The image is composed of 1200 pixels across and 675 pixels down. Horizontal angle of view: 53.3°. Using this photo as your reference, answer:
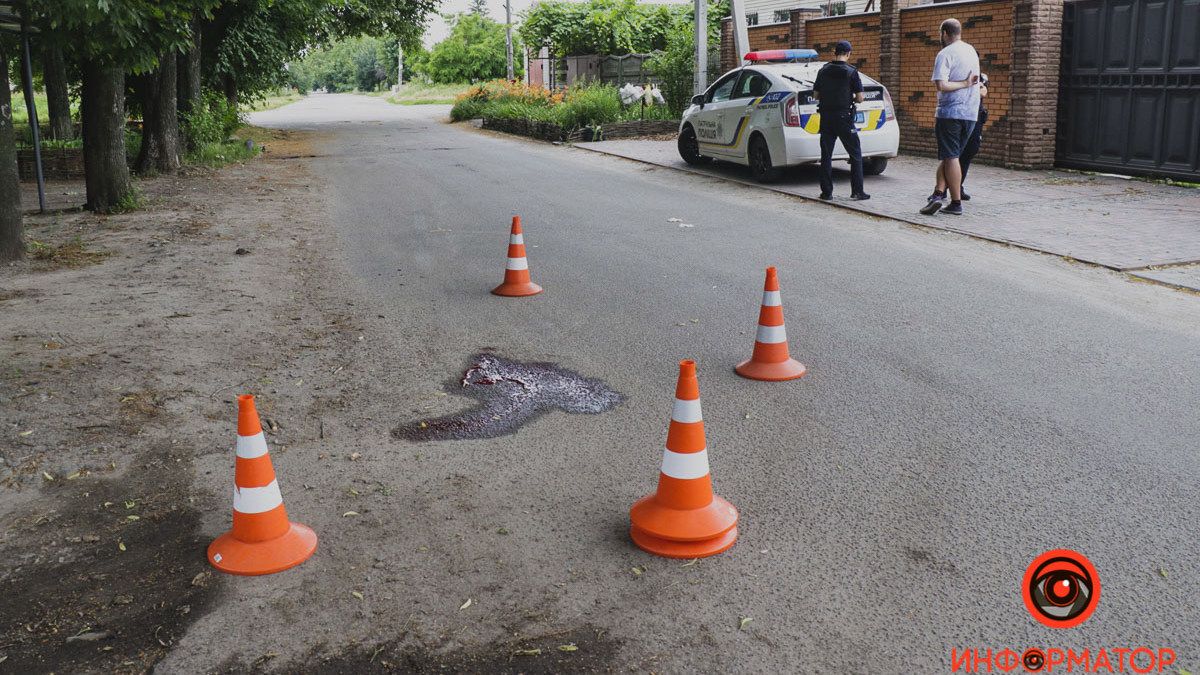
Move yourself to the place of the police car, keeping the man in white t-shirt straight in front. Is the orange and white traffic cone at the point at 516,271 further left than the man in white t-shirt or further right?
right

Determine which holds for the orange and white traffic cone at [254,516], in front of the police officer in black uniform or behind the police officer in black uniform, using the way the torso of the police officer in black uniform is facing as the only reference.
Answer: behind

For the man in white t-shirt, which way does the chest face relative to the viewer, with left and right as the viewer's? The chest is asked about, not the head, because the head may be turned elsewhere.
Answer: facing away from the viewer and to the left of the viewer

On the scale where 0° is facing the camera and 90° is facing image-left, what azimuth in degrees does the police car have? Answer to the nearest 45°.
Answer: approximately 135°

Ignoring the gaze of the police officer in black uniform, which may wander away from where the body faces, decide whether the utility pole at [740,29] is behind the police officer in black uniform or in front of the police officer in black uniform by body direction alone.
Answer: in front

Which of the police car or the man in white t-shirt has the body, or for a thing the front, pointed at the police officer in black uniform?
the man in white t-shirt

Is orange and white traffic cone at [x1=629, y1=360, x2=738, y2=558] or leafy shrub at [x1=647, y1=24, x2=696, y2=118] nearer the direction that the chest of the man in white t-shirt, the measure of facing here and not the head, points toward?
the leafy shrub

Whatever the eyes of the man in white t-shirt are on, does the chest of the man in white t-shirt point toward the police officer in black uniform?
yes

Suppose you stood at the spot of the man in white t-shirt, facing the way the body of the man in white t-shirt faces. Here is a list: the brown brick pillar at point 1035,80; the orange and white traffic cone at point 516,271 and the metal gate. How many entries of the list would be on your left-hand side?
1

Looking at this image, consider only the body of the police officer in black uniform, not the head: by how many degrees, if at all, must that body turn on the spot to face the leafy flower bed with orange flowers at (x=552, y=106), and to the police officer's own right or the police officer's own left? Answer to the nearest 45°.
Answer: approximately 45° to the police officer's own left

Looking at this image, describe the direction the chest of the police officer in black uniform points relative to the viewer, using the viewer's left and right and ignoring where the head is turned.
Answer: facing away from the viewer

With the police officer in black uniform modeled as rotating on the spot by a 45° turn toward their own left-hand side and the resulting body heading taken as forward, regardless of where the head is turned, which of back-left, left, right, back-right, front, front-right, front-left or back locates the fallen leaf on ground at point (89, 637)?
back-left

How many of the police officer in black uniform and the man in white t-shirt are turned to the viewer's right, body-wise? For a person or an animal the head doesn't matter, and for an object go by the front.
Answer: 0
